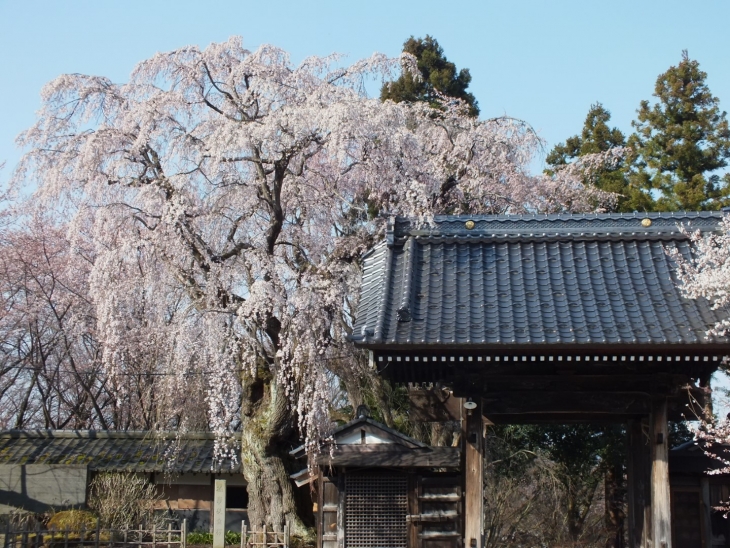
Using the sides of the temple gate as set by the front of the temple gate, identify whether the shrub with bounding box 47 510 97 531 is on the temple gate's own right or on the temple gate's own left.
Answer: on the temple gate's own right

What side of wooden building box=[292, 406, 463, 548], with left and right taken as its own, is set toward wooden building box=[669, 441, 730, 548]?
left

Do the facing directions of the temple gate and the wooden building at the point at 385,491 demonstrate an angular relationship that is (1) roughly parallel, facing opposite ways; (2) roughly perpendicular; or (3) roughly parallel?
roughly parallel

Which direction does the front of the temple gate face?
toward the camera

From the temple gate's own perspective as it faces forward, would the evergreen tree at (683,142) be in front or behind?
behind

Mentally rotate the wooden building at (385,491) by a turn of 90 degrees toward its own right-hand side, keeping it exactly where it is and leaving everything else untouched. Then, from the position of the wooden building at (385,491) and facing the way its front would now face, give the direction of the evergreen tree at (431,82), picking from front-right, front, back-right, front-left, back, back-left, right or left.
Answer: right

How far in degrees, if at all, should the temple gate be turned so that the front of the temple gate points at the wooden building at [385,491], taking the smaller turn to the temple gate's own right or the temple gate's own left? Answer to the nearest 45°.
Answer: approximately 135° to the temple gate's own right

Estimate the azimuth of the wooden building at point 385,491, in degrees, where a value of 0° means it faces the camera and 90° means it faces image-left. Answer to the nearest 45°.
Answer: approximately 0°

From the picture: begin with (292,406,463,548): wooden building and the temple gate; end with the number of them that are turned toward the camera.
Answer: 2

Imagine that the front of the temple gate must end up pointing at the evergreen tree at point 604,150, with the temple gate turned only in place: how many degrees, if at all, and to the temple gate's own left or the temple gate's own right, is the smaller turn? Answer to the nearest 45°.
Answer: approximately 180°
